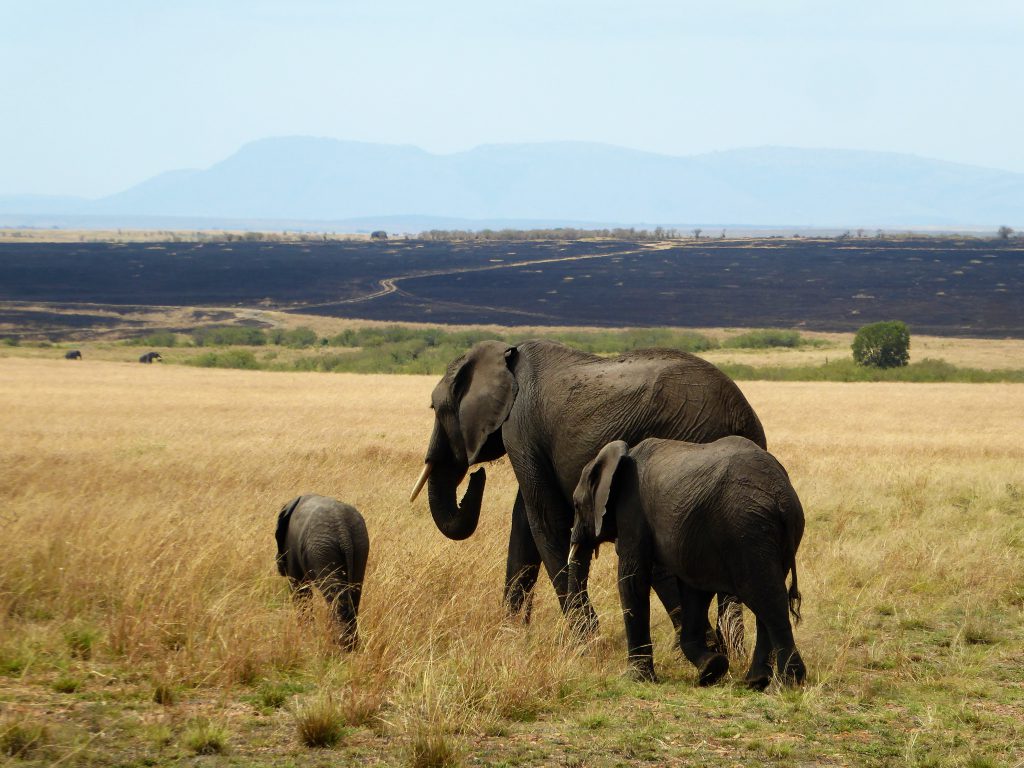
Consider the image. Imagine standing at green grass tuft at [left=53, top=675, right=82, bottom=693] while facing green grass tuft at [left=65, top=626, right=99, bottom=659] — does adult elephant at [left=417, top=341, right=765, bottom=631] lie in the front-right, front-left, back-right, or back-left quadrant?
front-right

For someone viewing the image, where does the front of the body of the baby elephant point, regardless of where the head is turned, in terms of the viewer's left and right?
facing away from the viewer and to the left of the viewer

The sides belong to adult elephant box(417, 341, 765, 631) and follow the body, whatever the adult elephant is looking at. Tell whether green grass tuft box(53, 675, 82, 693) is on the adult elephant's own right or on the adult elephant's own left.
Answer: on the adult elephant's own left

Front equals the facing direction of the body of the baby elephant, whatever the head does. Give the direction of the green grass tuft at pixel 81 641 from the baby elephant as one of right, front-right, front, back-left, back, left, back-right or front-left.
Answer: left

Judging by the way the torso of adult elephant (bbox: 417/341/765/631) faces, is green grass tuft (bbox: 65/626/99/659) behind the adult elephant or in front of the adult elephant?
in front

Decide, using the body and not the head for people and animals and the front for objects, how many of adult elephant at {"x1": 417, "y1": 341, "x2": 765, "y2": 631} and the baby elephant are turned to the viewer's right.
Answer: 0

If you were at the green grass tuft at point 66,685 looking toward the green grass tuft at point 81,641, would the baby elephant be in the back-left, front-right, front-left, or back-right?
front-right

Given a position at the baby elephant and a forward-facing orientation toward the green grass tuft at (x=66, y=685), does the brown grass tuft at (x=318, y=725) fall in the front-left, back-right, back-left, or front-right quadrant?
front-left

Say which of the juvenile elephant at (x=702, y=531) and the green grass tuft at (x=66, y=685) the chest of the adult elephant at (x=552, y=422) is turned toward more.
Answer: the green grass tuft

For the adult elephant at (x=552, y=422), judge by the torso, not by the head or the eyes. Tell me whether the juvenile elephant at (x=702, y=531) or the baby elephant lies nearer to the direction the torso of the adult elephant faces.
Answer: the baby elephant

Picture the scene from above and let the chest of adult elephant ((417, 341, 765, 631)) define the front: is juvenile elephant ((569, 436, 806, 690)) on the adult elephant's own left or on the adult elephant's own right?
on the adult elephant's own left

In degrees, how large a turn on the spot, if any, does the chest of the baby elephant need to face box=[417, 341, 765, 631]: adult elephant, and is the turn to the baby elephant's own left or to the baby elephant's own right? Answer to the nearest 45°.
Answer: approximately 135° to the baby elephant's own right

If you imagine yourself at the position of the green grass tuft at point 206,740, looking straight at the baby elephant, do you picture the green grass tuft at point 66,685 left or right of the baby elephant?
left

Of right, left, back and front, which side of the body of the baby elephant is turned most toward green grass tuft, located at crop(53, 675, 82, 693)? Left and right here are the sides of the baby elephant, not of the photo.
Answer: left

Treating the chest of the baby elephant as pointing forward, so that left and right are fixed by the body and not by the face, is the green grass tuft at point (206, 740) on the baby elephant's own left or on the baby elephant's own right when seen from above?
on the baby elephant's own left

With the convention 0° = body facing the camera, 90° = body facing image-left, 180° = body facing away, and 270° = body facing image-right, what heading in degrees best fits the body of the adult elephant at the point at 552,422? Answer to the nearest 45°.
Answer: approximately 90°
